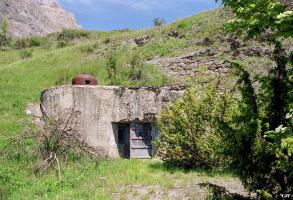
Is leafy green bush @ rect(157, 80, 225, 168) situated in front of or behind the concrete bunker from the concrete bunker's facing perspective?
in front

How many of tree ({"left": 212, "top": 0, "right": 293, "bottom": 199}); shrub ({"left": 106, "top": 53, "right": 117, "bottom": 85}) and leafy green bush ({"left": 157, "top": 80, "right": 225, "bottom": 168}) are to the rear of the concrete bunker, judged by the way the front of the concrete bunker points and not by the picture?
1

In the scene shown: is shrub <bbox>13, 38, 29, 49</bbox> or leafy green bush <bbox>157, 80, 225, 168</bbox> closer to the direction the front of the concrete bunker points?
the leafy green bush

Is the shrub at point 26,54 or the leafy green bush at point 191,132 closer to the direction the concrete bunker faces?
the leafy green bush

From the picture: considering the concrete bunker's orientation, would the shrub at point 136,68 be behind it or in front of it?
behind

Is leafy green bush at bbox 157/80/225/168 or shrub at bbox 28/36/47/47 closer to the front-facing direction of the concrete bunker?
the leafy green bush

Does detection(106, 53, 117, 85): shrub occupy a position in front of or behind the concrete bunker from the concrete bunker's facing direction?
behind

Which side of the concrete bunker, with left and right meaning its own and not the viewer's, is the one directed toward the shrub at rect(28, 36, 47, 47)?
back

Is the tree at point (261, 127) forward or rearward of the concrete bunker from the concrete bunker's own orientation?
forward

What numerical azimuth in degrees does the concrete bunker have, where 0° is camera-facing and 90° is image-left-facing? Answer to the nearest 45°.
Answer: approximately 0°

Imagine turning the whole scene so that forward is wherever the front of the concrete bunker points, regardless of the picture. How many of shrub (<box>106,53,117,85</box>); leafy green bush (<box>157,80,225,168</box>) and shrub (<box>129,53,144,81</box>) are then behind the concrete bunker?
2

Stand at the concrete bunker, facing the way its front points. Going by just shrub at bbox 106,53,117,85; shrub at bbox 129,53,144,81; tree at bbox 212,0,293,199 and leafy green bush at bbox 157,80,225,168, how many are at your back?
2
